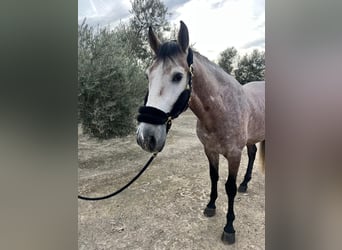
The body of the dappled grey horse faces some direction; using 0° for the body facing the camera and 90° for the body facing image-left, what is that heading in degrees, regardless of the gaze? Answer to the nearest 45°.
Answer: approximately 45°
